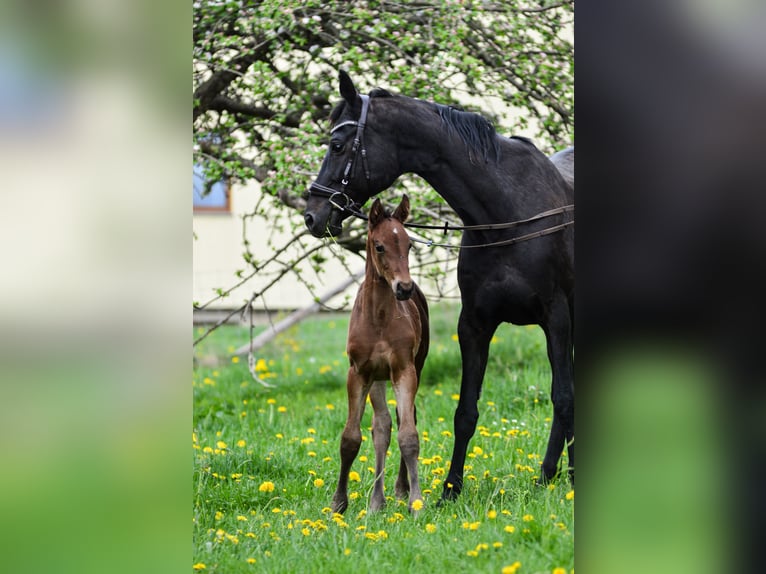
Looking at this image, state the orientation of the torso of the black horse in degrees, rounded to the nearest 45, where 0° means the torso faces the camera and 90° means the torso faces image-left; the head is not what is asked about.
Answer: approximately 45°

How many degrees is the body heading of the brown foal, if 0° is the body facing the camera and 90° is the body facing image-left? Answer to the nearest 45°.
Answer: approximately 0°
